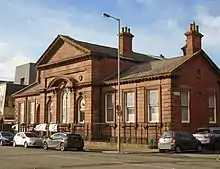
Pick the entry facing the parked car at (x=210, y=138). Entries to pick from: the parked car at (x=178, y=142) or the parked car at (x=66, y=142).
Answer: the parked car at (x=178, y=142)

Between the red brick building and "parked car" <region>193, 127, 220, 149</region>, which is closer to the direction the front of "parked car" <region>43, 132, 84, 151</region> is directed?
the red brick building

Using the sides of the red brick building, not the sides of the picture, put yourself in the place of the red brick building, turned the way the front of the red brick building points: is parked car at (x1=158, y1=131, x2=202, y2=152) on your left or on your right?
on your left

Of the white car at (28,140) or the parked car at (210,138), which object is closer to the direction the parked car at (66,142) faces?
the white car

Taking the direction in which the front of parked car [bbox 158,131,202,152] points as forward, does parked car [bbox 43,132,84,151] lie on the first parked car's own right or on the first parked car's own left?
on the first parked car's own left

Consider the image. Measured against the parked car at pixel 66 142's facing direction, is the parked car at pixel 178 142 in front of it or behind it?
behind

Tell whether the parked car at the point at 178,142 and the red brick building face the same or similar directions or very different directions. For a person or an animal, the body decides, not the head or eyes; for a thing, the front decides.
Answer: very different directions

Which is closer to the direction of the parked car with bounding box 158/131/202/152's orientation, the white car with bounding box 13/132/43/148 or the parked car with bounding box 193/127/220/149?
the parked car
